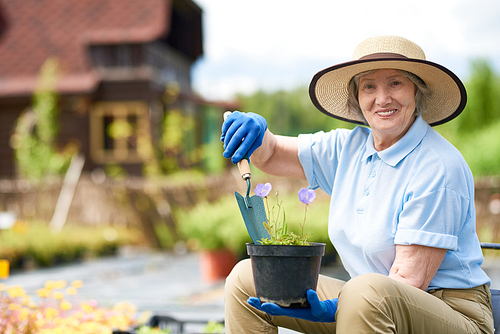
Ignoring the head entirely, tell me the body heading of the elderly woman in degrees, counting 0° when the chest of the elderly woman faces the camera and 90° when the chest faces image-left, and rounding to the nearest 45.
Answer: approximately 45°

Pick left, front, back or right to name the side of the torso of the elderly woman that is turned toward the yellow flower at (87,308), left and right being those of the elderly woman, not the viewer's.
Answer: right

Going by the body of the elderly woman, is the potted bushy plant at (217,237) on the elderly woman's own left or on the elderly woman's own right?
on the elderly woman's own right

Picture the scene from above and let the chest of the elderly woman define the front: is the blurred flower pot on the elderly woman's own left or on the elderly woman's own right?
on the elderly woman's own right

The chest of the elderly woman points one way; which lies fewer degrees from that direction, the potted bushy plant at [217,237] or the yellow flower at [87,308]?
the yellow flower

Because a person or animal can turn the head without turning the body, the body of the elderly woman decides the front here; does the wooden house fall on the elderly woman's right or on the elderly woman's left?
on the elderly woman's right

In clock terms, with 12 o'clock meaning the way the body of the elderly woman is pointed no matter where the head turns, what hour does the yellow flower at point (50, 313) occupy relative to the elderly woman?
The yellow flower is roughly at 2 o'clock from the elderly woman.

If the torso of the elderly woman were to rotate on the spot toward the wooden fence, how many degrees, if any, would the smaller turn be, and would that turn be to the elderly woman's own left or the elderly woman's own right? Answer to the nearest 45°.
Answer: approximately 90° to the elderly woman's own right

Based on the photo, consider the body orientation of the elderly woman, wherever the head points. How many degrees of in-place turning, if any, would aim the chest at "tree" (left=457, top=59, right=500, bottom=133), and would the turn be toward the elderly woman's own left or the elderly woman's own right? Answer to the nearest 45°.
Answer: approximately 135° to the elderly woman's own right
